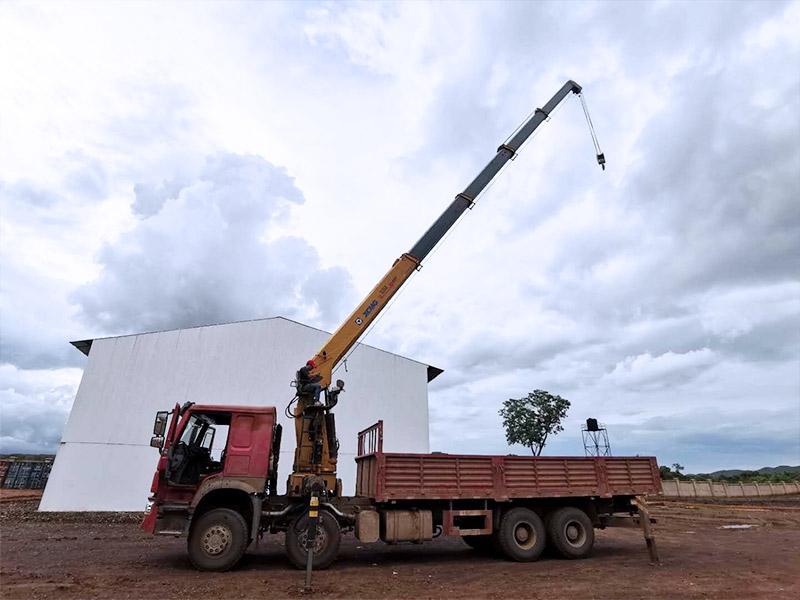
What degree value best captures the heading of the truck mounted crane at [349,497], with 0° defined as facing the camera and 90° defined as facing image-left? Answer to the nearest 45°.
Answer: approximately 90°

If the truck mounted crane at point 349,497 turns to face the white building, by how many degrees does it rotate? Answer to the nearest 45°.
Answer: approximately 45° to its right

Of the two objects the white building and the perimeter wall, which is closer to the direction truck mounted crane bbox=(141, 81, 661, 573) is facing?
the white building

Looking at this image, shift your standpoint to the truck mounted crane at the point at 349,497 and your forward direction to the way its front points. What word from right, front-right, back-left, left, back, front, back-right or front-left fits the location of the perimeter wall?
back-right
